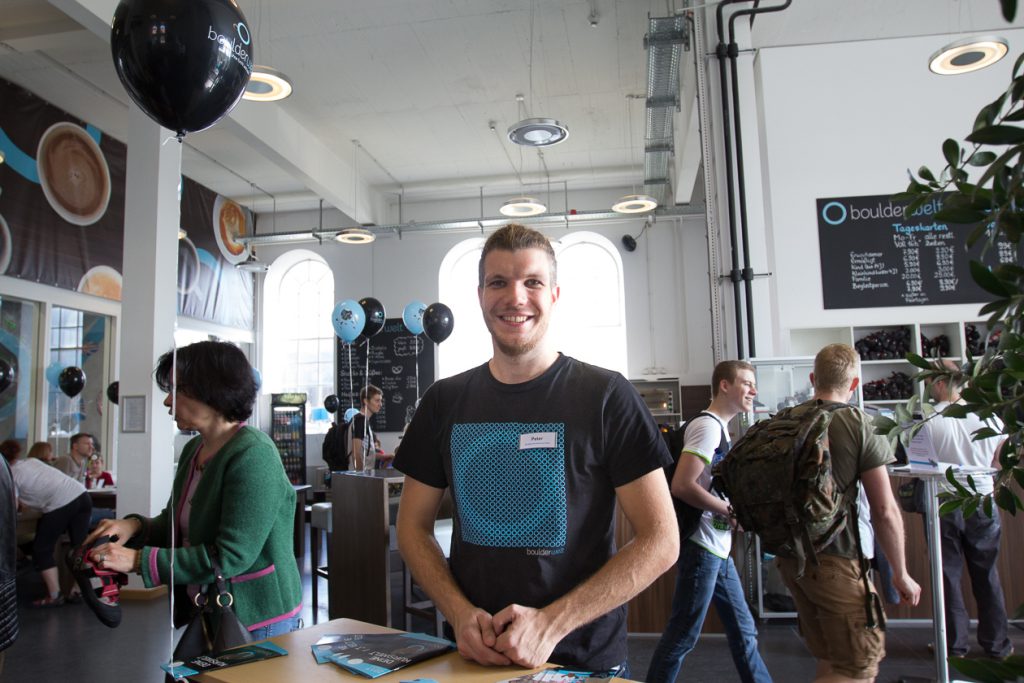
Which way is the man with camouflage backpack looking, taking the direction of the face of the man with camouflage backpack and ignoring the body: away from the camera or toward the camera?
away from the camera

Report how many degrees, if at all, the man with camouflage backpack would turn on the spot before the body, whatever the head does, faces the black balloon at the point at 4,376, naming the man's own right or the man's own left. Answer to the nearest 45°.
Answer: approximately 135° to the man's own left

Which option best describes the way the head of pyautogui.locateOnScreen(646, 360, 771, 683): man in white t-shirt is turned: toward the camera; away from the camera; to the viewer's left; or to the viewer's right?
to the viewer's right

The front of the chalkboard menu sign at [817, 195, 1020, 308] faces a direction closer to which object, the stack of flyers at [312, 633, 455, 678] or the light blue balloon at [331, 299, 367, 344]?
the stack of flyers

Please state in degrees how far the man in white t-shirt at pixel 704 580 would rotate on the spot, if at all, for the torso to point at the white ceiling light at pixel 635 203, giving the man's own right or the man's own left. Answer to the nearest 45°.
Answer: approximately 90° to the man's own left

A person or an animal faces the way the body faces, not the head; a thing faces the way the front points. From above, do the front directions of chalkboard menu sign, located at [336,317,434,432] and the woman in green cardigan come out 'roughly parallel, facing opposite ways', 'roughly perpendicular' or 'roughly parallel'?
roughly perpendicular

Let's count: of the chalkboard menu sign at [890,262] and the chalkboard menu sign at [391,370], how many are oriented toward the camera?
2

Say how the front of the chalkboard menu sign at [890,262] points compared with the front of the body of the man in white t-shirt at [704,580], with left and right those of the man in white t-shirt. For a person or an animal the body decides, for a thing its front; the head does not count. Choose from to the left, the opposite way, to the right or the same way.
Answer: to the right

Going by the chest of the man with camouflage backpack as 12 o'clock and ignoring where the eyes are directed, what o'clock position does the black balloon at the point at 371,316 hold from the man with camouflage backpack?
The black balloon is roughly at 9 o'clock from the man with camouflage backpack.

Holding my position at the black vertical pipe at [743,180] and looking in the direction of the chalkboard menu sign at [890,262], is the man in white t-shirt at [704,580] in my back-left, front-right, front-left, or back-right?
back-right

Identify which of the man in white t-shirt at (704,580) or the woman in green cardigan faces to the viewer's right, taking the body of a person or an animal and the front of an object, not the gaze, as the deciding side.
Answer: the man in white t-shirt

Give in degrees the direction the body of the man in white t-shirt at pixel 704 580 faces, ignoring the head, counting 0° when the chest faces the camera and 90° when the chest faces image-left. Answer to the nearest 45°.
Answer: approximately 270°

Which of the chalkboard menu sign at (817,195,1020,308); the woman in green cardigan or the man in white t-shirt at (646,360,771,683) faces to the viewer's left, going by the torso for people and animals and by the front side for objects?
the woman in green cardigan

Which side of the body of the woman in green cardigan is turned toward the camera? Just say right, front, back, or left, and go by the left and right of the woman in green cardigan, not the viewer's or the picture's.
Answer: left
